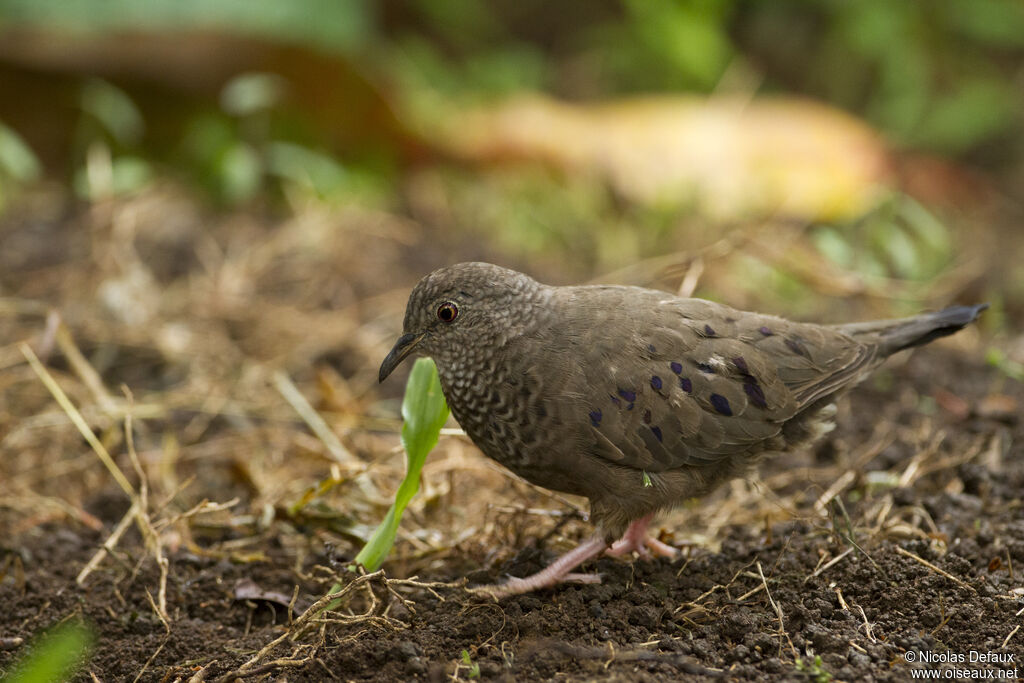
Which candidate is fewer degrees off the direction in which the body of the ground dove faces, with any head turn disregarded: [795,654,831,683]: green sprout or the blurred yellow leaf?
the blurred yellow leaf

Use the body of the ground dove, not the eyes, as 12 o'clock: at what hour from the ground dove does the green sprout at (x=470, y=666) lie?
The green sprout is roughly at 9 o'clock from the ground dove.

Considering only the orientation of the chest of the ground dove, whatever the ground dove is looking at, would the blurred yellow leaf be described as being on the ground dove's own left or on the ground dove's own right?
on the ground dove's own right

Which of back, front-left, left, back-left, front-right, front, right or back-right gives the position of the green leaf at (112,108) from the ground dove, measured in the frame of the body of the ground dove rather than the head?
front-right

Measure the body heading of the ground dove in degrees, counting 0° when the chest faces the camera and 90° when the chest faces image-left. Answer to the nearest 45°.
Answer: approximately 90°

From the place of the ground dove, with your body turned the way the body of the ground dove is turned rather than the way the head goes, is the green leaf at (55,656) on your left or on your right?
on your left

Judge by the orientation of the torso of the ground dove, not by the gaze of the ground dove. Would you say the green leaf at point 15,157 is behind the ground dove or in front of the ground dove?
in front

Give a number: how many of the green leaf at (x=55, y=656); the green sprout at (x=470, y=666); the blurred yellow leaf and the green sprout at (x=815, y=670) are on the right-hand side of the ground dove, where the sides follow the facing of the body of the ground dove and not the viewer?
1

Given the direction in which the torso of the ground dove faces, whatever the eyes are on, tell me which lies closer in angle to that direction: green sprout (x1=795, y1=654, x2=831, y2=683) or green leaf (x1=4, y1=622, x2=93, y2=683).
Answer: the green leaf

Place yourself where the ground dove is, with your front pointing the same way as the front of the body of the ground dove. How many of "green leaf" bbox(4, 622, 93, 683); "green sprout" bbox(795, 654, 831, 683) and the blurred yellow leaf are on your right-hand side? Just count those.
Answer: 1

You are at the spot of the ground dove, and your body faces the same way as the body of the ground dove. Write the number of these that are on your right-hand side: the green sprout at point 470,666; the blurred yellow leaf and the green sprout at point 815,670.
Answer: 1
